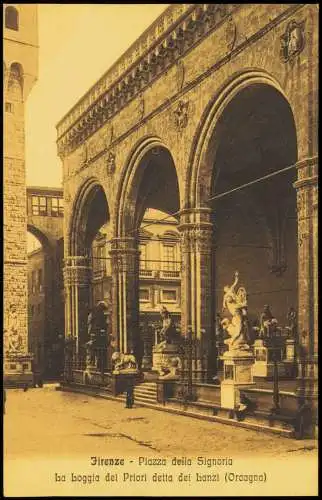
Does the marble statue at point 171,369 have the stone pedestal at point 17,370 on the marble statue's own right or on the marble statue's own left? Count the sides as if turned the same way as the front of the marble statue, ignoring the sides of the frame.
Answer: on the marble statue's own right

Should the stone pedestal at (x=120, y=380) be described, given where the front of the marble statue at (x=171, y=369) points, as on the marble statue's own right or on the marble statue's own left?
on the marble statue's own right

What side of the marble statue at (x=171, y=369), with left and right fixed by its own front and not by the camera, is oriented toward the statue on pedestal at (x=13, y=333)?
right

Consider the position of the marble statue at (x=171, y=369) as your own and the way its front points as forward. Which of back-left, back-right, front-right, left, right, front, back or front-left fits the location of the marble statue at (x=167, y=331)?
back-right

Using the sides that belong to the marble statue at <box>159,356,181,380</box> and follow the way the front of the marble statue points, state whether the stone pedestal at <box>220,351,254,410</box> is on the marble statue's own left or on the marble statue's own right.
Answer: on the marble statue's own left

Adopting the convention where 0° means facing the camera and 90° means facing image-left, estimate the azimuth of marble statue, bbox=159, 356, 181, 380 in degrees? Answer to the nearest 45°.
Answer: approximately 45°
